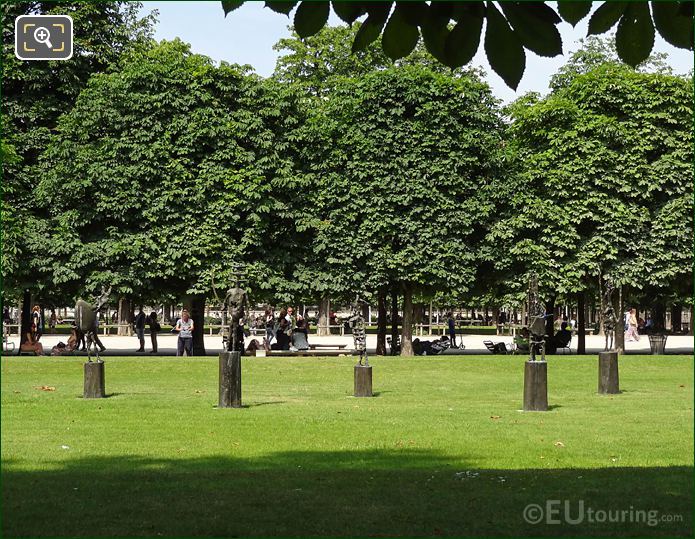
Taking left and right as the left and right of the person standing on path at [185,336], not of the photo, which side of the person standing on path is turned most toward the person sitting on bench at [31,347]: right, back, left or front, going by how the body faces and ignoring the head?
right

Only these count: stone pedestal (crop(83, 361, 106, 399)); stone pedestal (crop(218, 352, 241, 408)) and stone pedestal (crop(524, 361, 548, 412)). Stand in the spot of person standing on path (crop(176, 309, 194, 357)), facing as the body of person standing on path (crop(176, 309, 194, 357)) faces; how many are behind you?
0

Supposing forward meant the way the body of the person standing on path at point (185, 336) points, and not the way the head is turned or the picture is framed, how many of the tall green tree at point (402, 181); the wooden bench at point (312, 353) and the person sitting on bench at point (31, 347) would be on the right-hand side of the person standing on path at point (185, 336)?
1

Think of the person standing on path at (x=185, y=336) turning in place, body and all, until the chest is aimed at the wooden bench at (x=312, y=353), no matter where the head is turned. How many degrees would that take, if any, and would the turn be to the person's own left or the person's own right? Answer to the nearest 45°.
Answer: approximately 45° to the person's own left

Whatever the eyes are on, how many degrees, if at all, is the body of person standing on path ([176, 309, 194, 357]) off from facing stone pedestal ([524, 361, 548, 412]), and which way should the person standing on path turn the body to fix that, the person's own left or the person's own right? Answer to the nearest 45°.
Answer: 0° — they already face it

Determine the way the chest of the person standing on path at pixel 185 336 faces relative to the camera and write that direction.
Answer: toward the camera

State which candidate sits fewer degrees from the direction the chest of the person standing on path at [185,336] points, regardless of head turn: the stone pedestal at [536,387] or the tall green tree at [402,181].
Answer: the stone pedestal

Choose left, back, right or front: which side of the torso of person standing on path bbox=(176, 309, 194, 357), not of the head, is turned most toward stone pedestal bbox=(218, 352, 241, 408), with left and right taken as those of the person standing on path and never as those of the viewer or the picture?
front

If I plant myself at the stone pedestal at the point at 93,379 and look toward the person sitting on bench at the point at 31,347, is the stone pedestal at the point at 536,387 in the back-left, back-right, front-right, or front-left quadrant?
back-right

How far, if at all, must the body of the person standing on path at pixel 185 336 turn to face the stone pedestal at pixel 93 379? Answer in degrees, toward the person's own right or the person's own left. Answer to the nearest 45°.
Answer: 0° — they already face it

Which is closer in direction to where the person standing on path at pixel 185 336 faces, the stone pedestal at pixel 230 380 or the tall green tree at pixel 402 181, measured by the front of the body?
the stone pedestal

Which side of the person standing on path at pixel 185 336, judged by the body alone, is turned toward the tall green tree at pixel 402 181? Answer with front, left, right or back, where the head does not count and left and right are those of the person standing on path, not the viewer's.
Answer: left

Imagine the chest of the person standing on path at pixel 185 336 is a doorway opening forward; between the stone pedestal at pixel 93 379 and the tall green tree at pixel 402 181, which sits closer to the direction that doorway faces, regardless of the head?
the stone pedestal
